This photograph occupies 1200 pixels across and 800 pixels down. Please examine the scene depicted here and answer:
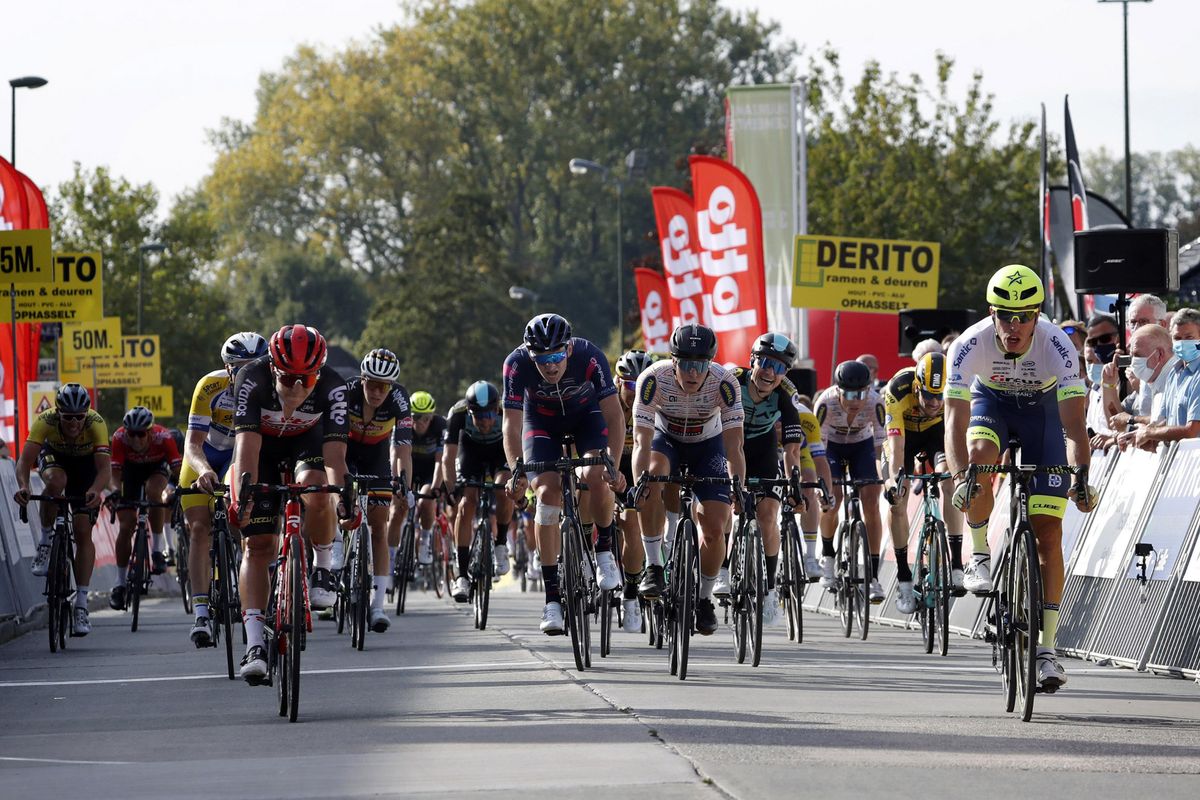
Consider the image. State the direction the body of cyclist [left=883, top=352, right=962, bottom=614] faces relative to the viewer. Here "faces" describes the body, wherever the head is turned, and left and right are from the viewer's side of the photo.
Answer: facing the viewer

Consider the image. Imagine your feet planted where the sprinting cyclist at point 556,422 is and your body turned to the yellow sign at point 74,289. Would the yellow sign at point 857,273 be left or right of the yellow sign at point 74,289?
right

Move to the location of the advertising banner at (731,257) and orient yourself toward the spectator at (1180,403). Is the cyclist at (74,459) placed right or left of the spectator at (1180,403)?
right

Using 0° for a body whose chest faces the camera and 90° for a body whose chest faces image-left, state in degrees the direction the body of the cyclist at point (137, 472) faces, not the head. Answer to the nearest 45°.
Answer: approximately 0°

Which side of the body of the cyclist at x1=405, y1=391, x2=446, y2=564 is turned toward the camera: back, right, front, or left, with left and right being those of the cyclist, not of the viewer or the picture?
front

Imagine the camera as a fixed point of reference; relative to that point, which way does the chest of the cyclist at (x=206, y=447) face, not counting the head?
toward the camera

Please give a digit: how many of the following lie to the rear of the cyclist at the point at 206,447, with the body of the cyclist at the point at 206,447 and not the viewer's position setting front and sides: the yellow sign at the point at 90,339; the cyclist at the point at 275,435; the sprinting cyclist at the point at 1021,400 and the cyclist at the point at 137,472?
2

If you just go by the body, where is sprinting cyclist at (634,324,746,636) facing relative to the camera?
toward the camera

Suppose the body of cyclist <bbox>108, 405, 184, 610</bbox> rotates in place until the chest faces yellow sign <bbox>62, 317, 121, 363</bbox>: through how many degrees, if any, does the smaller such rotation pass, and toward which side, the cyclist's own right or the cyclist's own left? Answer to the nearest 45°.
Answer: approximately 180°

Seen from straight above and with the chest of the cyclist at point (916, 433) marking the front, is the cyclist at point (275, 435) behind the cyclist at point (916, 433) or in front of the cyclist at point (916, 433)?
in front

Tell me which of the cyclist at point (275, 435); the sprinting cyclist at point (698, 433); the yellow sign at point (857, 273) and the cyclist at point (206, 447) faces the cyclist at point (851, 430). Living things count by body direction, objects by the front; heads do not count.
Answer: the yellow sign

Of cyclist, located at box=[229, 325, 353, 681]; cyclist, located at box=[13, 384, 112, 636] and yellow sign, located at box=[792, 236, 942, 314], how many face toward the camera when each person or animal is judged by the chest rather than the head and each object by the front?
3

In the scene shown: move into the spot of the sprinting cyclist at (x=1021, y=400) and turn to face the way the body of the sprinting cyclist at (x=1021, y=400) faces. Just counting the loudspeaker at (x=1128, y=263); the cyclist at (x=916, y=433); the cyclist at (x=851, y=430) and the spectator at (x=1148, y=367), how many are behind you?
4
